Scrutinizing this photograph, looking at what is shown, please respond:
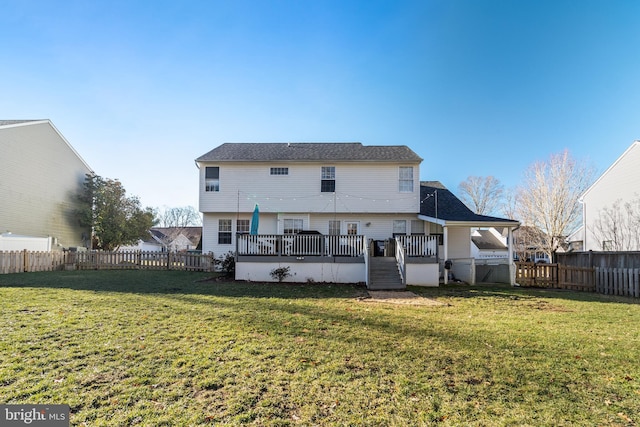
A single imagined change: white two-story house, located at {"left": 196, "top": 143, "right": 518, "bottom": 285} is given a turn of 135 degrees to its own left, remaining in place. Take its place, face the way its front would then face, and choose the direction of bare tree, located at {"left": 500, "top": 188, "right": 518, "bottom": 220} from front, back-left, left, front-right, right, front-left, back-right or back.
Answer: back

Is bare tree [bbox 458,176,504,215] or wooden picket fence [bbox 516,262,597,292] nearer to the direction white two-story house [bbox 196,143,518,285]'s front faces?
the bare tree

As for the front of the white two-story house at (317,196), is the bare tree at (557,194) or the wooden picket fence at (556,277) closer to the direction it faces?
the bare tree

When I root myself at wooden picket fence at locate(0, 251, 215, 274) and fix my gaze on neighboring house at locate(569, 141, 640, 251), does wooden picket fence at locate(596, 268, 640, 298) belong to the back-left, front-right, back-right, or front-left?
front-right

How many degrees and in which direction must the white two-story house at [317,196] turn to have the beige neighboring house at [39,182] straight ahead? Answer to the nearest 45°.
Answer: approximately 90° to its left

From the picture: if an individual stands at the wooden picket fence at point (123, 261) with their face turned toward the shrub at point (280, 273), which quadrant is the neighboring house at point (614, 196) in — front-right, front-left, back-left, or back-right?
front-left

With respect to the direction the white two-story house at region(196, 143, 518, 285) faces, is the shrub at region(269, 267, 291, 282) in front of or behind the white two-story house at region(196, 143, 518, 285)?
behind

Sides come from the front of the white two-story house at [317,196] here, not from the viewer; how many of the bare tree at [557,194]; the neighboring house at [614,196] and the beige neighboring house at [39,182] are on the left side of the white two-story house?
1

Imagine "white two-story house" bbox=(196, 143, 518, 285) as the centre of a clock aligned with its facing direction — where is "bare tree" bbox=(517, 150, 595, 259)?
The bare tree is roughly at 2 o'clock from the white two-story house.

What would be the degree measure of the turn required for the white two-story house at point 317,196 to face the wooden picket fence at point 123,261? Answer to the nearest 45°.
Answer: approximately 90° to its left

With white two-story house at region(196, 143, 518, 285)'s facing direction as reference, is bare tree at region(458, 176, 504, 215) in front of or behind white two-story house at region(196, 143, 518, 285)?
in front

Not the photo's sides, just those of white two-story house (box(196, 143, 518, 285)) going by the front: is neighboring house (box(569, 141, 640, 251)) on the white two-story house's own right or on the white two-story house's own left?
on the white two-story house's own right

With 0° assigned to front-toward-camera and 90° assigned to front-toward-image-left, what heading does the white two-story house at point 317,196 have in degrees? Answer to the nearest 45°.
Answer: approximately 180°
